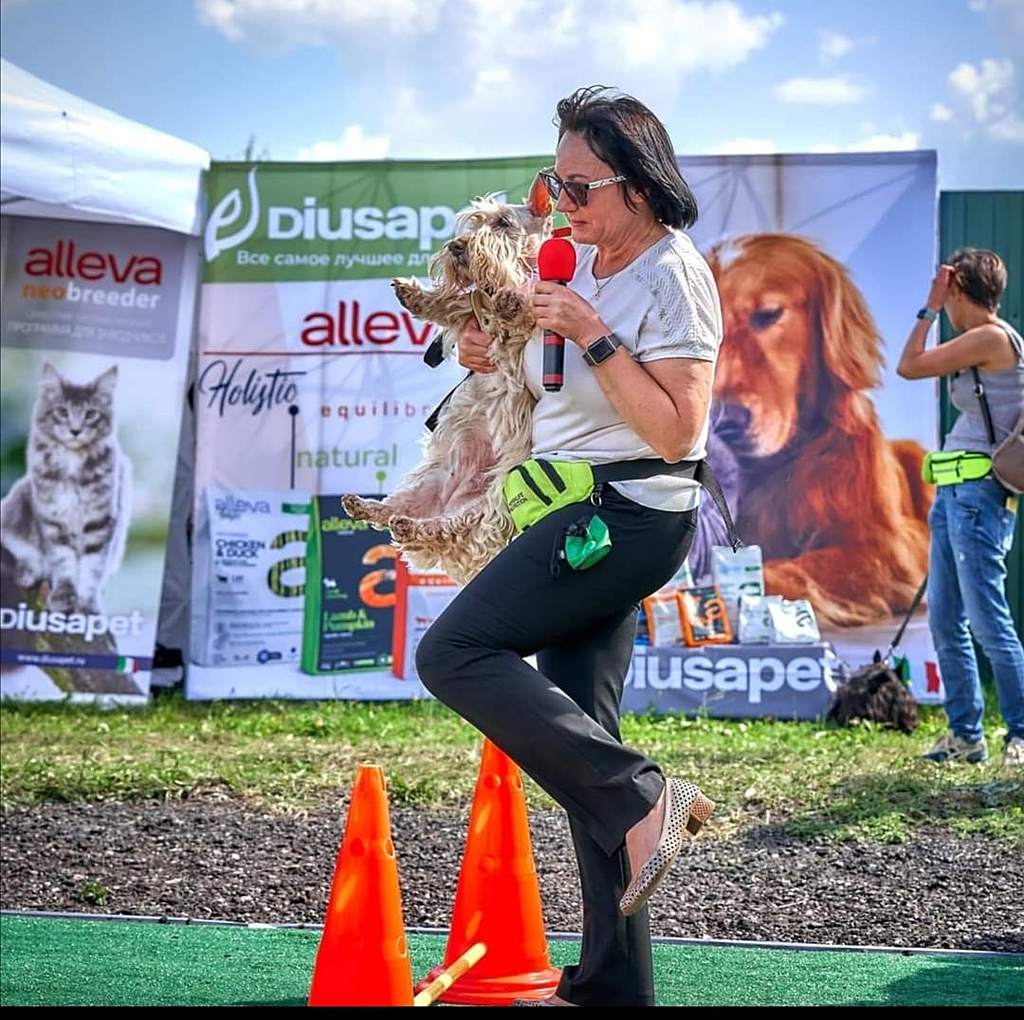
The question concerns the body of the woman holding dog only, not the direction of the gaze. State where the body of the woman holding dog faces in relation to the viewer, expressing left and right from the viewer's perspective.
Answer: facing to the left of the viewer

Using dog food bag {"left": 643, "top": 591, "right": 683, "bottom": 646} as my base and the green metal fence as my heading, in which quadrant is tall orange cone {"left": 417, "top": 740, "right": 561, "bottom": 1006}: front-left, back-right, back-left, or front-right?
back-right

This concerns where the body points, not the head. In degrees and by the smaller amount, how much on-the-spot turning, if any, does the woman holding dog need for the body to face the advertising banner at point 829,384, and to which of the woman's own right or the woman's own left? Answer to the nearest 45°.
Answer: approximately 90° to the woman's own right

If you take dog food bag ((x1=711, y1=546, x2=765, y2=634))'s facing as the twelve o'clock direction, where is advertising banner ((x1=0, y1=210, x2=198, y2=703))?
The advertising banner is roughly at 3 o'clock from the dog food bag.

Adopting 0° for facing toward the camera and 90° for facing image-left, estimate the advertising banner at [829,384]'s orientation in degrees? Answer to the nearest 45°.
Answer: approximately 0°

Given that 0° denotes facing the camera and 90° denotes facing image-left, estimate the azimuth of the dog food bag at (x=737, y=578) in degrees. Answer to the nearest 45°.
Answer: approximately 0°

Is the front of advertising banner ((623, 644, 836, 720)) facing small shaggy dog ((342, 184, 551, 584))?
yes

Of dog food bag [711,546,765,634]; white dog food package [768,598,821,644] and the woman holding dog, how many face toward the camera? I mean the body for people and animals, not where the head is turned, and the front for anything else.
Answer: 2

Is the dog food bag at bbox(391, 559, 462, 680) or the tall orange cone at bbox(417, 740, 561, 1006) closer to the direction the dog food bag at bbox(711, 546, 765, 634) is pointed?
the tall orange cone

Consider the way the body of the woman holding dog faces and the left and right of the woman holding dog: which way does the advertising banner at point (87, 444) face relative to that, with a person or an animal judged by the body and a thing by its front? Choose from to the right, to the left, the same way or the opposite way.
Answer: to the left

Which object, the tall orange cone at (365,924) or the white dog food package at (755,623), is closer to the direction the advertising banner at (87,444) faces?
the tall orange cone

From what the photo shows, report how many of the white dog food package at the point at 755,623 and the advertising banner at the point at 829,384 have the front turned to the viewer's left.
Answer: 0

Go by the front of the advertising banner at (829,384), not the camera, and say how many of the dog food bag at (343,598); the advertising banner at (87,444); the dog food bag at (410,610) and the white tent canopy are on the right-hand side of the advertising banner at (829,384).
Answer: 4
